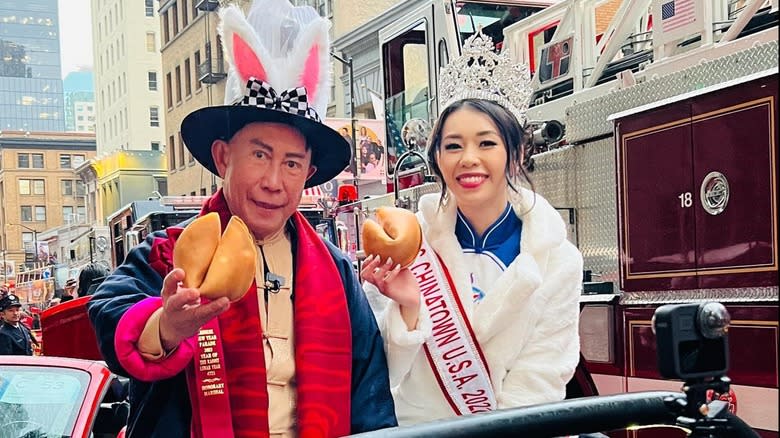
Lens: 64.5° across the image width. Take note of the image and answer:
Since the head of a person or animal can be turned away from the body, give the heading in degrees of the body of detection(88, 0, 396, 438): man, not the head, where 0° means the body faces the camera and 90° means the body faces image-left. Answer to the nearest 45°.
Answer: approximately 0°

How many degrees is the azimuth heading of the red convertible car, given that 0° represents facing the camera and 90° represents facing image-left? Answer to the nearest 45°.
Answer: approximately 45°

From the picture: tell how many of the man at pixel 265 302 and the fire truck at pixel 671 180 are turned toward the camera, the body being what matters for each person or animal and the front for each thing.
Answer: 1
